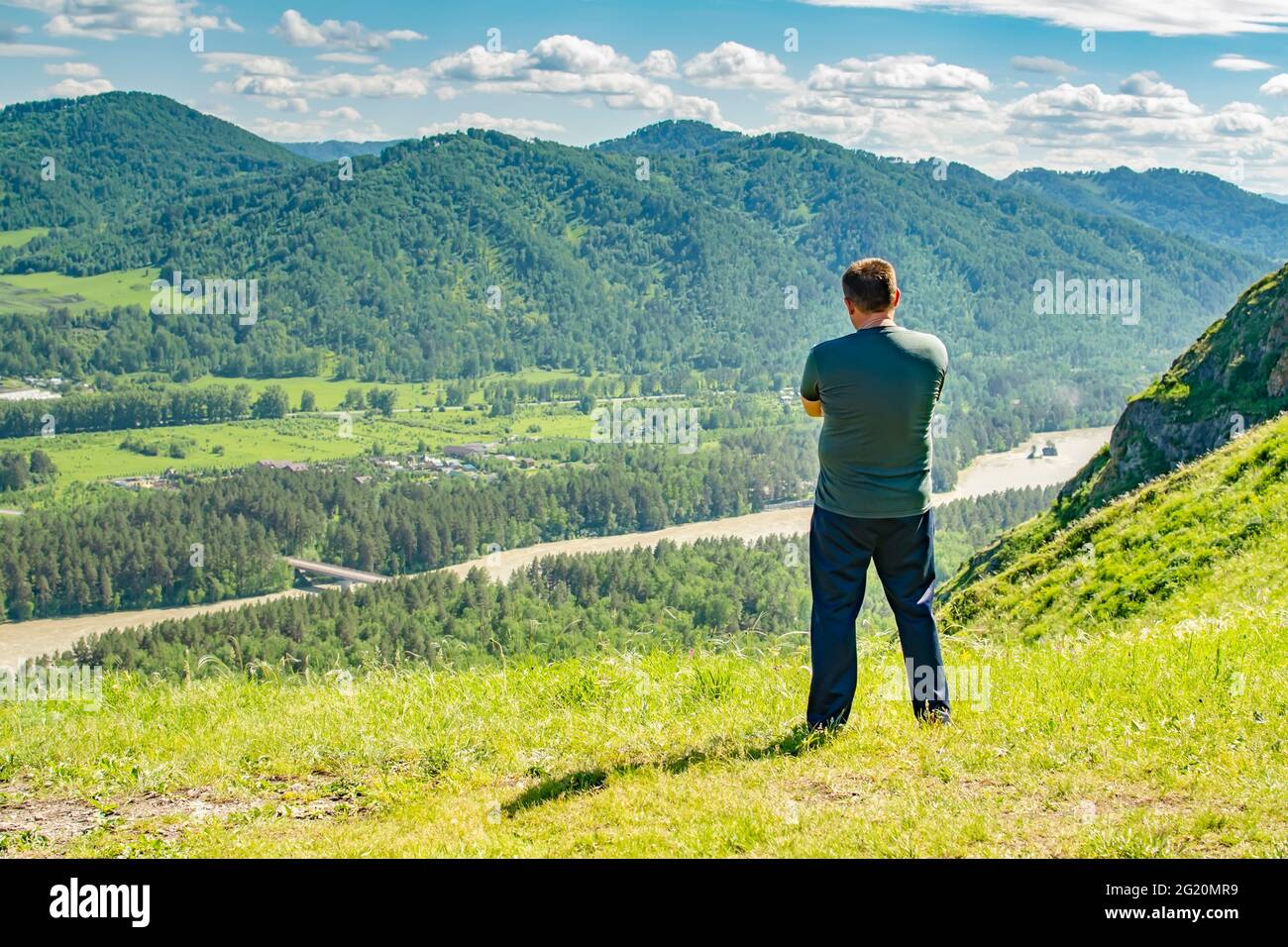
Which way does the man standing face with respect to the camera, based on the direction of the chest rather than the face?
away from the camera
